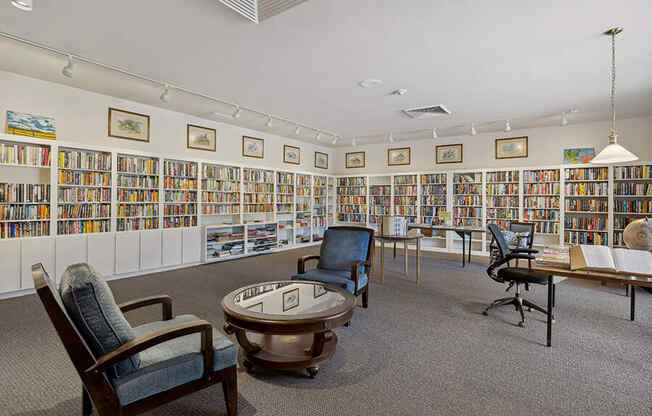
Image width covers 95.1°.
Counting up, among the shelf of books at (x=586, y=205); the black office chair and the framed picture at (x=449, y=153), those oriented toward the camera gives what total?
2

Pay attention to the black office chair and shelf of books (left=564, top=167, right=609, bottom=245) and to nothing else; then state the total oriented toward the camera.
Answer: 1

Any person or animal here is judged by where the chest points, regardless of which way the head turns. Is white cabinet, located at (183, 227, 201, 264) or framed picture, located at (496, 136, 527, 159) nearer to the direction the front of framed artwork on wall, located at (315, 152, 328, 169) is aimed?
the framed picture

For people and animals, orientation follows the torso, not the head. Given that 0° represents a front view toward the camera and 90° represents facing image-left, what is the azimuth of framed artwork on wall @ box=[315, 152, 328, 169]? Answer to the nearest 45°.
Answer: approximately 315°

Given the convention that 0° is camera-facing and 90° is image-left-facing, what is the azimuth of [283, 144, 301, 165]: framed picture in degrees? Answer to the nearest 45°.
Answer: approximately 315°

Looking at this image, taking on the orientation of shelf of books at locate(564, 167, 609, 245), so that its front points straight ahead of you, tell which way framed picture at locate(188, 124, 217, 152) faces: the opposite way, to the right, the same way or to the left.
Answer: to the left

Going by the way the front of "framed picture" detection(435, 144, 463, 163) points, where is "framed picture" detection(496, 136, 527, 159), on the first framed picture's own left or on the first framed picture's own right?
on the first framed picture's own left

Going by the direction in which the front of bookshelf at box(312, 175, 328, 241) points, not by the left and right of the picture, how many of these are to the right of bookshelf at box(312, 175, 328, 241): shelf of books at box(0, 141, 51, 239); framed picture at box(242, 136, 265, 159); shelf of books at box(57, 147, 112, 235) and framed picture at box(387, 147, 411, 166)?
3

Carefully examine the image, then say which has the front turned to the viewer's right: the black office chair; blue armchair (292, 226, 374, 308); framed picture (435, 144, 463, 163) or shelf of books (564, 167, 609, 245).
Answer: the black office chair

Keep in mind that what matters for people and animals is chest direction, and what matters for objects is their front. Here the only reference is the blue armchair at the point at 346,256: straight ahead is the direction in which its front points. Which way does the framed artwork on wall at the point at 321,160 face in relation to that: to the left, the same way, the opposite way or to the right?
to the left

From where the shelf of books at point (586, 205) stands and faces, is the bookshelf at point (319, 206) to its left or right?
on its right

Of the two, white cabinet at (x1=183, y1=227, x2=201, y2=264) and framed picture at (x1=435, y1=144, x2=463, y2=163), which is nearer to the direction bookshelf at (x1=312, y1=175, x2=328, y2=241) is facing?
the framed picture

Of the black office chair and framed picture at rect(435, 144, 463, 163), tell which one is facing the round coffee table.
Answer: the framed picture

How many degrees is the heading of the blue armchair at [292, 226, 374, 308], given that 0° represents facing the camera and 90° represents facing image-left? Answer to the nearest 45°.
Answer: approximately 45°
